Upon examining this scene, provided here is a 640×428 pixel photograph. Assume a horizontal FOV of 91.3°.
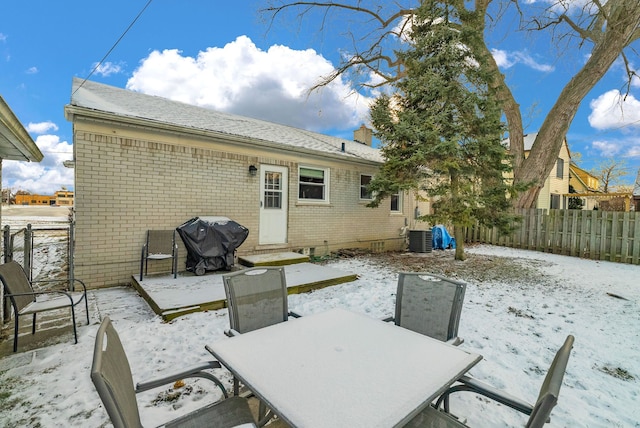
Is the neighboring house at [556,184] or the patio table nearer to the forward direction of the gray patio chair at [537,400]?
the patio table

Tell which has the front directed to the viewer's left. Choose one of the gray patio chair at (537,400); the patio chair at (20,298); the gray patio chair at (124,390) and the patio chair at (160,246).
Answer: the gray patio chair at (537,400)

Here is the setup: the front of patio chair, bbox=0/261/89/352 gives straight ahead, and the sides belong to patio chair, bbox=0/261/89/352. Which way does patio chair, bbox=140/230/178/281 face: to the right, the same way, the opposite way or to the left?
to the right

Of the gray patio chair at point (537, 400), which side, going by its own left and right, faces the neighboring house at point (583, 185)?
right

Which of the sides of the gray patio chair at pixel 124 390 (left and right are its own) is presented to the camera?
right

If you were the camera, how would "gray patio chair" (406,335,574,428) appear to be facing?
facing to the left of the viewer

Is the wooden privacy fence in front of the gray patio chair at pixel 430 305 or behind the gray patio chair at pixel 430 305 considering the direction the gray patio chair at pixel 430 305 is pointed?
behind

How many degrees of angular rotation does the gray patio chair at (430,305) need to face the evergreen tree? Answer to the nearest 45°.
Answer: approximately 135° to its right

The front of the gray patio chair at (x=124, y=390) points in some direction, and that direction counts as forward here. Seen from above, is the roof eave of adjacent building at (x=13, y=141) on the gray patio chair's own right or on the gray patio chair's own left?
on the gray patio chair's own left

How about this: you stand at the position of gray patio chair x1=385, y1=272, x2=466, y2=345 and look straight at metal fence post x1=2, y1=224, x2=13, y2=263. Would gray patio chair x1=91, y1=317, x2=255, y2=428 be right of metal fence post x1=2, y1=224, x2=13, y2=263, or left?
left

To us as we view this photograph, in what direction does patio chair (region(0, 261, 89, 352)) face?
facing to the right of the viewer
